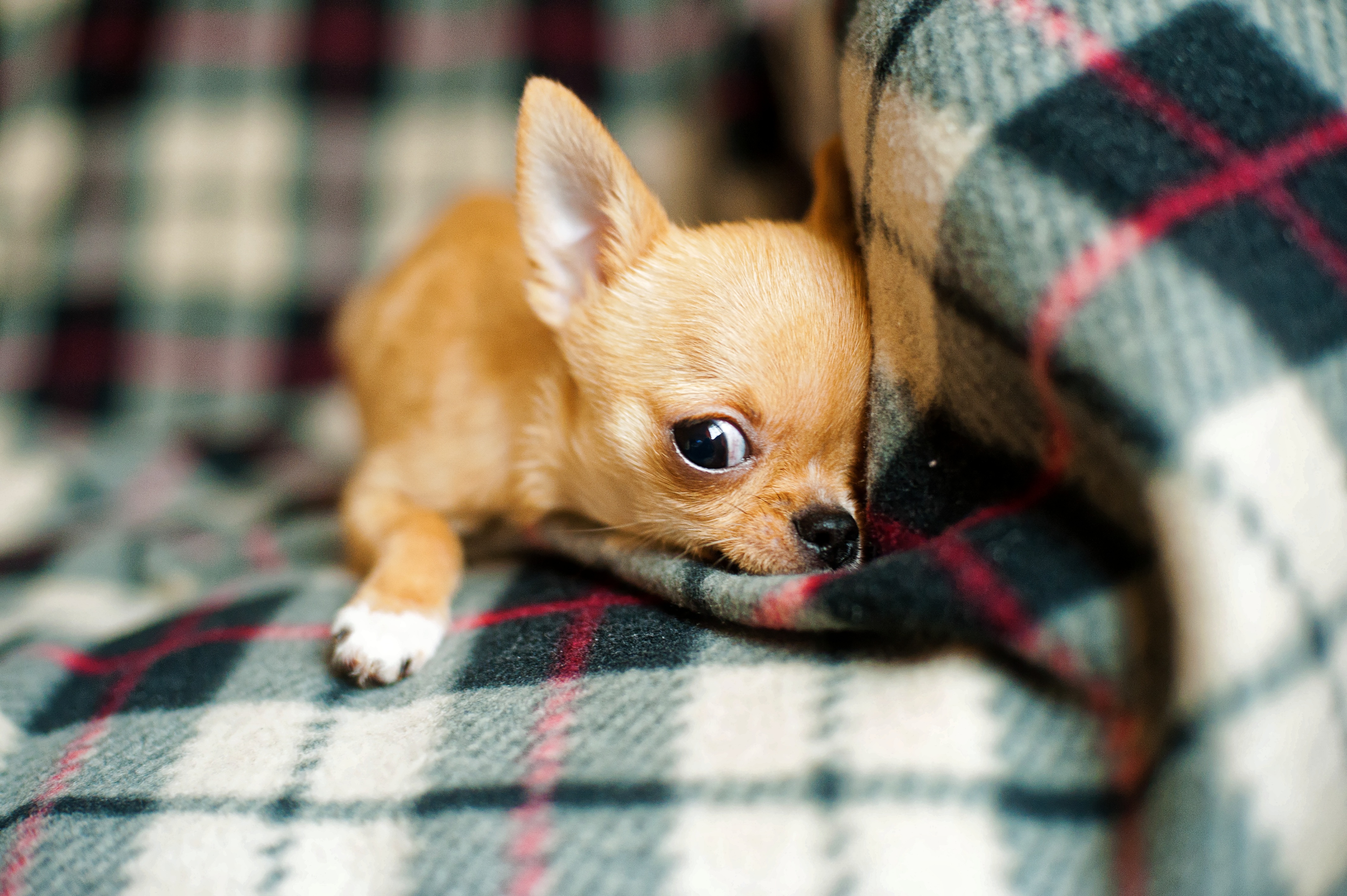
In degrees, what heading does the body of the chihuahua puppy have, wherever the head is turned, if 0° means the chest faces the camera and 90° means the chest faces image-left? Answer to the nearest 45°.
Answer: approximately 315°
